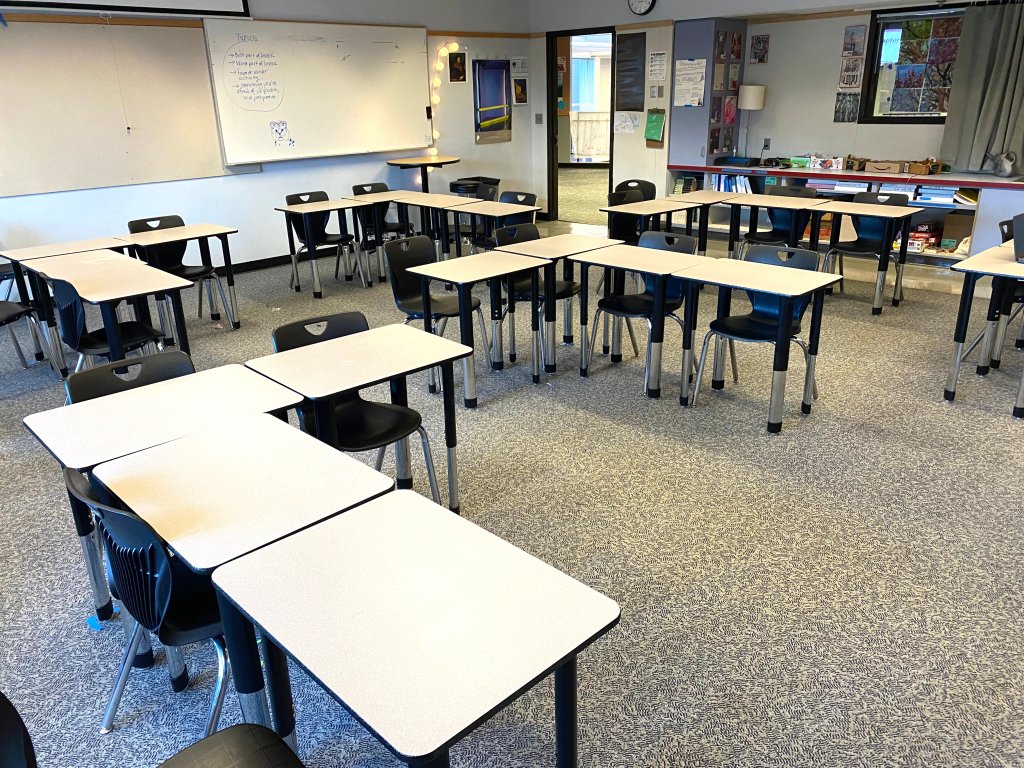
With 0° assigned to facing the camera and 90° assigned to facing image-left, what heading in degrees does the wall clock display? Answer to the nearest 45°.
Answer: approximately 45°

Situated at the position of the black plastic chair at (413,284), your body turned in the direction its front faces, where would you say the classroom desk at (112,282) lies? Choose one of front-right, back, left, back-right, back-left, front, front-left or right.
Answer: back-right

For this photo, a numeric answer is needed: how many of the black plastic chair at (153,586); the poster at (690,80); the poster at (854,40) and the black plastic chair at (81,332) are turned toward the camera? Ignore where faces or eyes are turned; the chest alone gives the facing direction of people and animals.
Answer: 2

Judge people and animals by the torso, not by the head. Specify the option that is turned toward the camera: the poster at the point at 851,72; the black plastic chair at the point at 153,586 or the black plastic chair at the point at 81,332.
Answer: the poster

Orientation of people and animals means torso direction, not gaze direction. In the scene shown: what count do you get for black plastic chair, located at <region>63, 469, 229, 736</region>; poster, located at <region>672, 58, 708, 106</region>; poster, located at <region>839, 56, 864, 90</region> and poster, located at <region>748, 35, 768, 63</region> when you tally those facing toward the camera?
3

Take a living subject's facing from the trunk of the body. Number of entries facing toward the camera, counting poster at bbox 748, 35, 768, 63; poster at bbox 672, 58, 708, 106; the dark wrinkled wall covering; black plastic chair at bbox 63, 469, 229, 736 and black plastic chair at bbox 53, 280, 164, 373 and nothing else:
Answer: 3

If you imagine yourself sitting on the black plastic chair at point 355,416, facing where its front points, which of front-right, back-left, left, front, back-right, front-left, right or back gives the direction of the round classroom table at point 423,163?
back-left

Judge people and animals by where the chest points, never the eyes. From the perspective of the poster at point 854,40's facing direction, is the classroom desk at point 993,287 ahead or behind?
ahead

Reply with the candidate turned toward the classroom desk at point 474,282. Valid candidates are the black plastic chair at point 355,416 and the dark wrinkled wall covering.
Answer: the dark wrinkled wall covering

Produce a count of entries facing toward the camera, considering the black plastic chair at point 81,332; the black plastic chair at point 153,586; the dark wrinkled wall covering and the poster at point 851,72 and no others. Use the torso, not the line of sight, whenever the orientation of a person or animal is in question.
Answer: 2

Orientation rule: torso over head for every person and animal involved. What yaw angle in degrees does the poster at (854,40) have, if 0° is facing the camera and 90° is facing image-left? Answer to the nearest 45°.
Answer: approximately 0°

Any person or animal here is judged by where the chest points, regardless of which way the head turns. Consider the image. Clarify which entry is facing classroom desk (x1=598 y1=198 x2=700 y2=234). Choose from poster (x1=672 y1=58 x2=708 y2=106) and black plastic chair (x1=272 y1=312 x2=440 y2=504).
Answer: the poster

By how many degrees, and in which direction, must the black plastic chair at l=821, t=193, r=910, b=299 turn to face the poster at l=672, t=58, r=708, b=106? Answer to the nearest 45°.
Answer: approximately 90° to its right

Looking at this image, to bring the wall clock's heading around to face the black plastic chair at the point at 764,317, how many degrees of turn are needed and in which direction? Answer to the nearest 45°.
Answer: approximately 45° to its left
